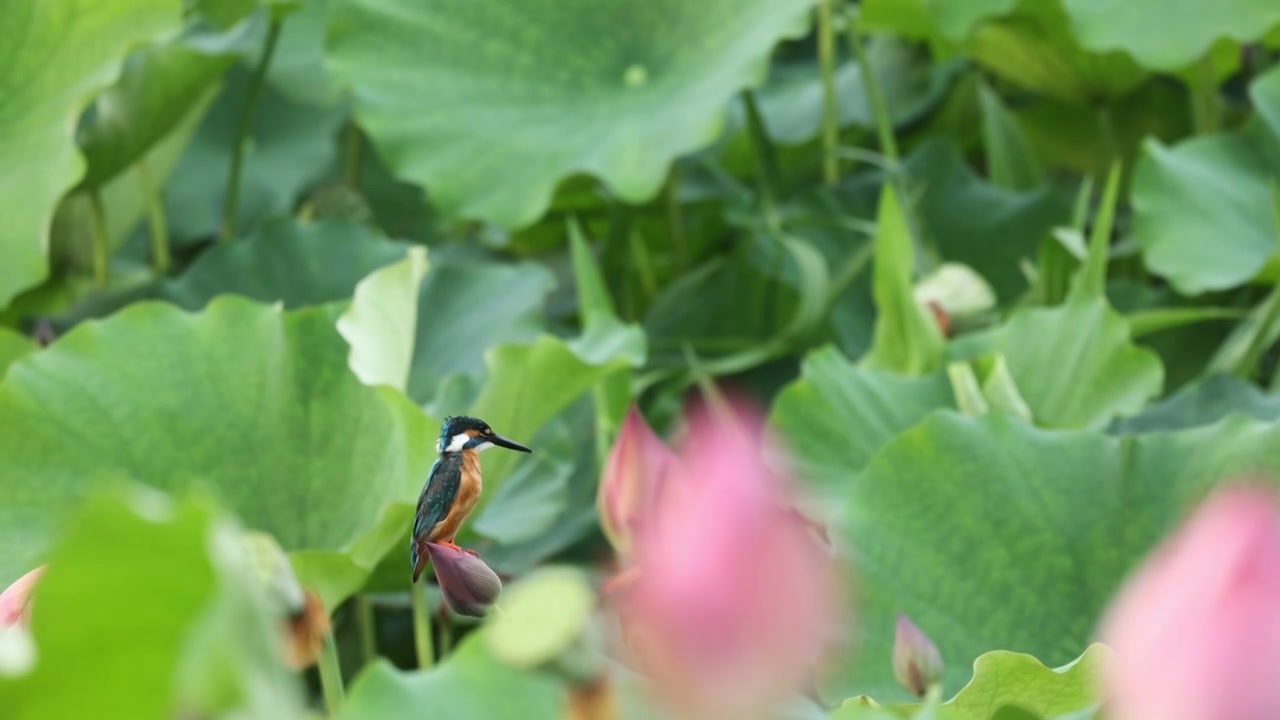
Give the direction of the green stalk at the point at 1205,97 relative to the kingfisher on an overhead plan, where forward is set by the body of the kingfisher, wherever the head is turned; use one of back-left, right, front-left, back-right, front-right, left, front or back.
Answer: front-left

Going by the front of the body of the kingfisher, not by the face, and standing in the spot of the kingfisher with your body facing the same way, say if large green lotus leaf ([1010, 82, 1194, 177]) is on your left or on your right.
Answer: on your left

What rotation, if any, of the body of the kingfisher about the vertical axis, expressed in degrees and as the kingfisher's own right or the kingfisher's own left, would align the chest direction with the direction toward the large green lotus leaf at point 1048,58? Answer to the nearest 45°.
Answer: approximately 45° to the kingfisher's own left

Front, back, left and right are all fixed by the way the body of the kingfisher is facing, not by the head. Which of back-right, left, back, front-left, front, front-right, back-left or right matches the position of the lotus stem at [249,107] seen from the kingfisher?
left

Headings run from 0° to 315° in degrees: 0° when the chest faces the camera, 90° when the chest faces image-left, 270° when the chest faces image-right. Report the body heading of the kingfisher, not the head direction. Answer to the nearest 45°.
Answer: approximately 270°

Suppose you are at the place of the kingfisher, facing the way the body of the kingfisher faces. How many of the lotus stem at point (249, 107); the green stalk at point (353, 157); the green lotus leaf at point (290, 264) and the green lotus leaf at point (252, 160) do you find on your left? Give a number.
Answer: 4

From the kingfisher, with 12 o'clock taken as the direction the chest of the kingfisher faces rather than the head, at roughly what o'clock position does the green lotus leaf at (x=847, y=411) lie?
The green lotus leaf is roughly at 10 o'clock from the kingfisher.

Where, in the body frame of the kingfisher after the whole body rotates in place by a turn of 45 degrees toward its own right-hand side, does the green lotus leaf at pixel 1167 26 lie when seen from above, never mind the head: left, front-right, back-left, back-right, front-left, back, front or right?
left
